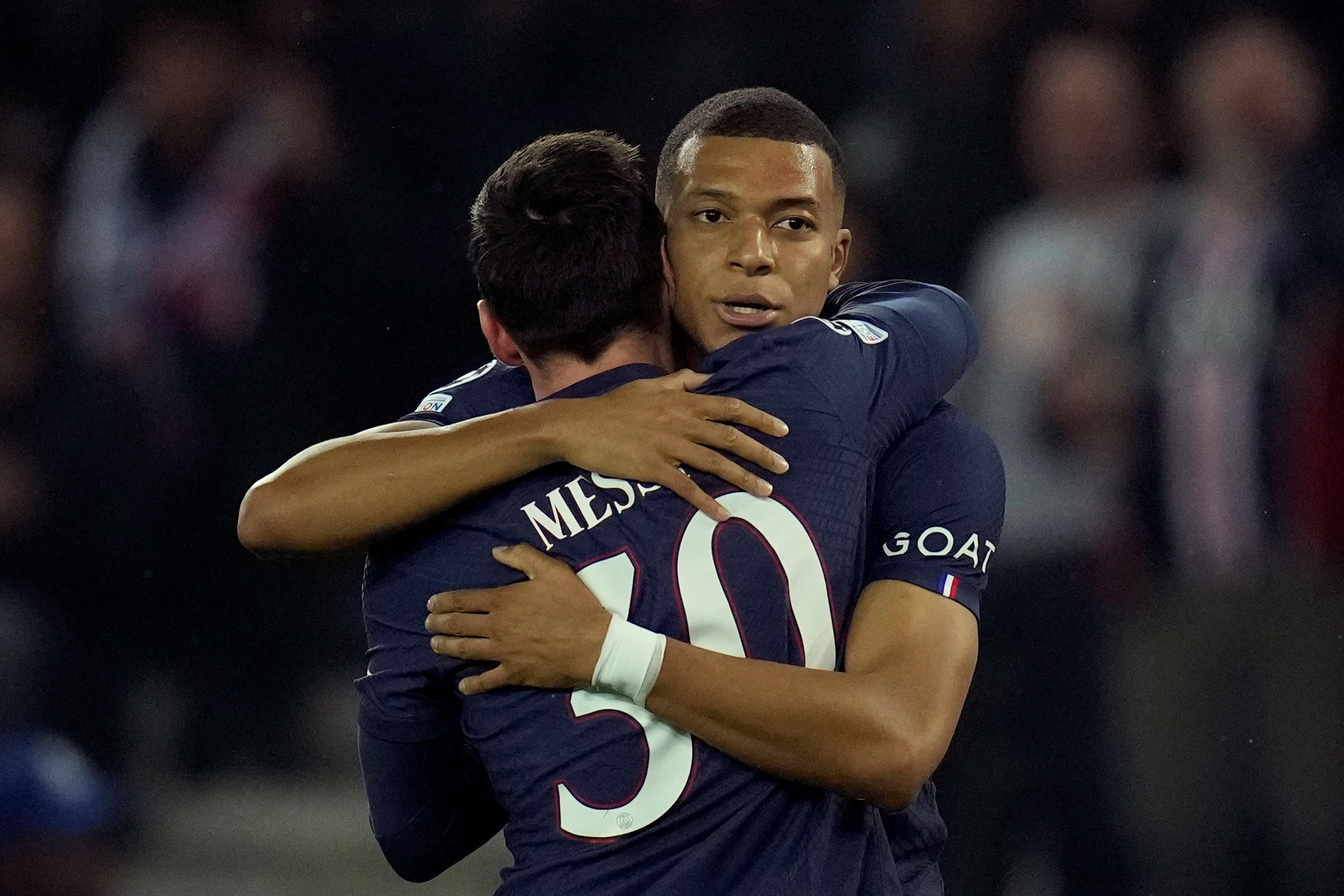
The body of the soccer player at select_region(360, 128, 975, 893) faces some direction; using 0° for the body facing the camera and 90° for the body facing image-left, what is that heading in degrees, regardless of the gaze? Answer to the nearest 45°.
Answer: approximately 180°

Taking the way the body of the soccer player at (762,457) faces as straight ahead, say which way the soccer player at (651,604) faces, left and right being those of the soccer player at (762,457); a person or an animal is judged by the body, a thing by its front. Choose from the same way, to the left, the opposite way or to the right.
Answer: the opposite way

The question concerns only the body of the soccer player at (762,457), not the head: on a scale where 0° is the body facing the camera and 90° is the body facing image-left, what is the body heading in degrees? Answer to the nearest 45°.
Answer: approximately 0°
